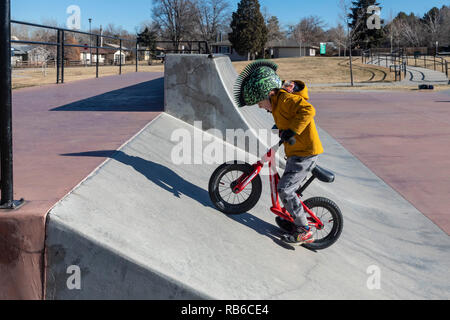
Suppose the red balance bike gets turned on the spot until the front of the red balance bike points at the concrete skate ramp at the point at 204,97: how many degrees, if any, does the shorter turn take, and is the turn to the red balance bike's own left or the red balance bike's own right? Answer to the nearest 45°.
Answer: approximately 90° to the red balance bike's own right

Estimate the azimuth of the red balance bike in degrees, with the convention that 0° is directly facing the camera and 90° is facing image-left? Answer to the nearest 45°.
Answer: approximately 90°

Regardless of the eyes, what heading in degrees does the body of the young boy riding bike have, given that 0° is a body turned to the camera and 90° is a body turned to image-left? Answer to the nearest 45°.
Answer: approximately 90°

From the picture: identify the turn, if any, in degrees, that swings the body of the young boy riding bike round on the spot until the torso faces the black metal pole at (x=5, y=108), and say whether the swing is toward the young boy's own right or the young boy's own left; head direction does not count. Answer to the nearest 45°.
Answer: approximately 45° to the young boy's own left
